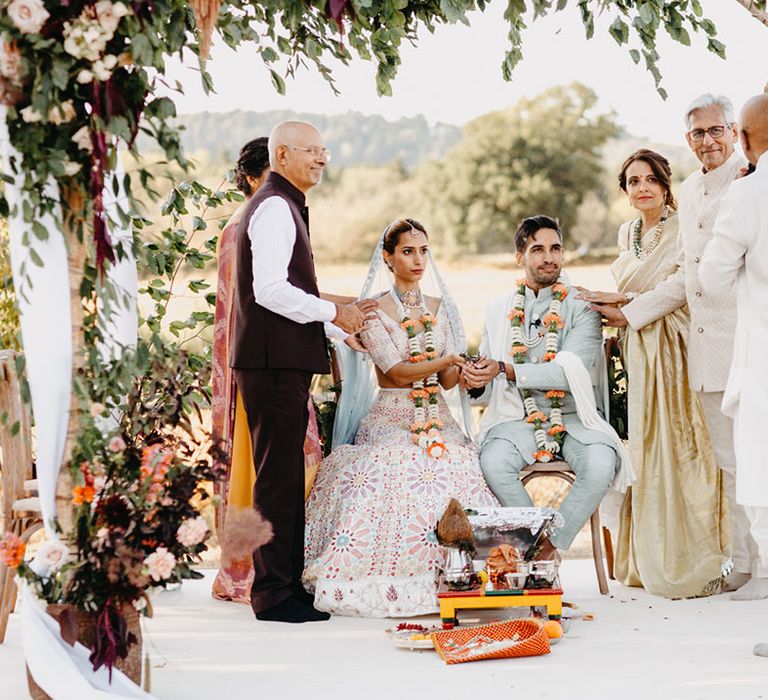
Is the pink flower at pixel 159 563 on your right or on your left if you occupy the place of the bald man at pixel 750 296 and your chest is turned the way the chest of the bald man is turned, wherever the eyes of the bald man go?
on your left

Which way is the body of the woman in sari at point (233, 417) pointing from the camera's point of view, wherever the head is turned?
to the viewer's right

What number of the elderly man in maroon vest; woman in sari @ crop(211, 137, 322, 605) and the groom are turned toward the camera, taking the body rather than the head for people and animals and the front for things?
1

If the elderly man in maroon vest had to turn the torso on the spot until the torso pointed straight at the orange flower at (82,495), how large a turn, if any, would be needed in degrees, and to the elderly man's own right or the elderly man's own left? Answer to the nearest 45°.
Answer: approximately 135° to the elderly man's own right

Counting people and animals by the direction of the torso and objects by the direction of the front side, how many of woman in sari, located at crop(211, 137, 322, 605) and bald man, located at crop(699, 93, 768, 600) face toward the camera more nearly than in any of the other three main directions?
0

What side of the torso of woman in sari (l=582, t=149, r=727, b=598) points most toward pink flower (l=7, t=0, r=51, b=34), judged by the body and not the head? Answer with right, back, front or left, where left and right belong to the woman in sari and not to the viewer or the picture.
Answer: front

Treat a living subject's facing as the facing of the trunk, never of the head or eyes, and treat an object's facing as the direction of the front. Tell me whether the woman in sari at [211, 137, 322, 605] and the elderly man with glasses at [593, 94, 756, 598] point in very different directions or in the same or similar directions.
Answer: very different directions

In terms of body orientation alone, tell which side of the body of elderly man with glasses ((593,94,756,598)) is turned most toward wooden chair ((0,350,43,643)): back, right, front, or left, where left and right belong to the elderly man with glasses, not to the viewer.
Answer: front

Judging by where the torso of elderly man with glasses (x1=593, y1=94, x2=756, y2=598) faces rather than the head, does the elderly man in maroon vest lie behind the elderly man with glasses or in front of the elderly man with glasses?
in front

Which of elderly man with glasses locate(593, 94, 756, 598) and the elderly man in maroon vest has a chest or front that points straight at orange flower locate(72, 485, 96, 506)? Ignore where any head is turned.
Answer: the elderly man with glasses

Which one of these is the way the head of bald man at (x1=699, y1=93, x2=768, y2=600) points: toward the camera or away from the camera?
away from the camera

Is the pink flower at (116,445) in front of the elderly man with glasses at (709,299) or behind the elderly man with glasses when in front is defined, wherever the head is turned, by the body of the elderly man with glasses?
in front

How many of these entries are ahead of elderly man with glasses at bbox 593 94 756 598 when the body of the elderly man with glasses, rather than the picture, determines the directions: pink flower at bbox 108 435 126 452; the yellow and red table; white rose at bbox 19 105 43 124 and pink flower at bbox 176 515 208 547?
4

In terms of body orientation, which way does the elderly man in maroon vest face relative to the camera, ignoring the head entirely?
to the viewer's right

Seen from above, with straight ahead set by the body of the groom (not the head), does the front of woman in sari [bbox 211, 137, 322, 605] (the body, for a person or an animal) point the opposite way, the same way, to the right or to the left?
to the left
